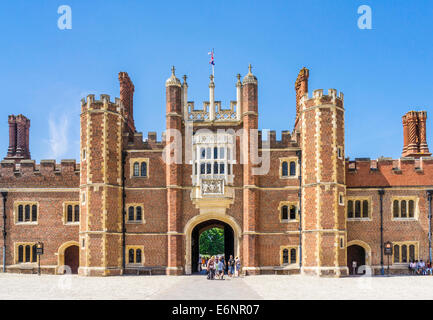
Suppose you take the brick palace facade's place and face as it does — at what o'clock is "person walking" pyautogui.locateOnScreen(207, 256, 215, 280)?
The person walking is roughly at 12 o'clock from the brick palace facade.

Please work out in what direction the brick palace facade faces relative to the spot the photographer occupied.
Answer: facing the viewer
